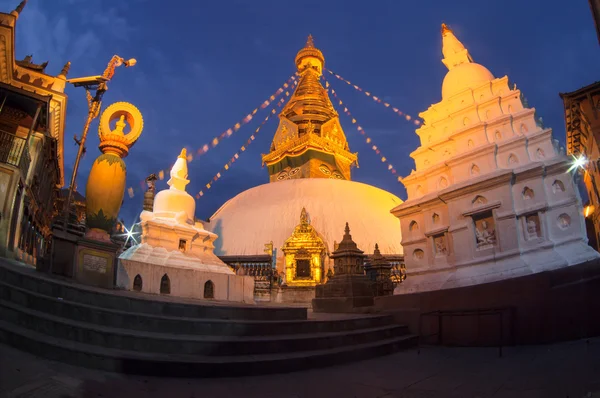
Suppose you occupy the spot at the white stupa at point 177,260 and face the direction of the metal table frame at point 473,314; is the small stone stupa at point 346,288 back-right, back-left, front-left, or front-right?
front-left

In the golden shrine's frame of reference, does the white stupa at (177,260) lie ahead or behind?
ahead

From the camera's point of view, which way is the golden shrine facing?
toward the camera

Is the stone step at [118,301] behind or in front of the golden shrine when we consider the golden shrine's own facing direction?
in front

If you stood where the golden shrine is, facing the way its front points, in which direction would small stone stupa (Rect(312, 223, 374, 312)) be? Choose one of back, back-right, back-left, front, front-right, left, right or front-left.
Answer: front

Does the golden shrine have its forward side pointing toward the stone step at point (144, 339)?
yes

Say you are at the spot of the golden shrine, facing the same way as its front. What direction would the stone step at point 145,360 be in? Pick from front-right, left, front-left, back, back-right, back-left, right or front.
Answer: front

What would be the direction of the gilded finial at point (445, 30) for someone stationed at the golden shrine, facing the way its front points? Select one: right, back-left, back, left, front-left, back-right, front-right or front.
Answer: front-left
